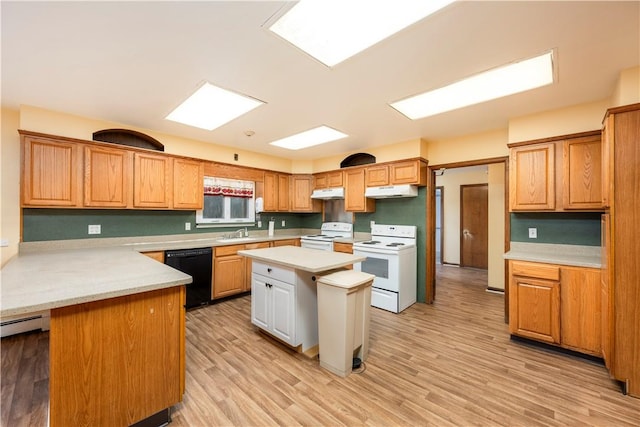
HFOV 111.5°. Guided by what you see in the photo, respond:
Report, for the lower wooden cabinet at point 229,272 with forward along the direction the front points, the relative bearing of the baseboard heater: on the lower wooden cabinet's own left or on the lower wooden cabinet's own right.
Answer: on the lower wooden cabinet's own right

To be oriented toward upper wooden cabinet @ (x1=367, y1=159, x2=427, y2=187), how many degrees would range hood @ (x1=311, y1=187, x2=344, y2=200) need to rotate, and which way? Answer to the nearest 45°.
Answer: approximately 90° to its left

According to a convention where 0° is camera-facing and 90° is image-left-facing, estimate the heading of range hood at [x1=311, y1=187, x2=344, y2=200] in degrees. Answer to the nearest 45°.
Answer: approximately 45°

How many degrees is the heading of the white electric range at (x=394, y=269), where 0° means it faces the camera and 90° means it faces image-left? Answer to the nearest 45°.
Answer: approximately 45°

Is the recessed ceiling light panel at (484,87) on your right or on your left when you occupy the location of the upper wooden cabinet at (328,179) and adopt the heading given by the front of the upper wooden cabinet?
on your left
